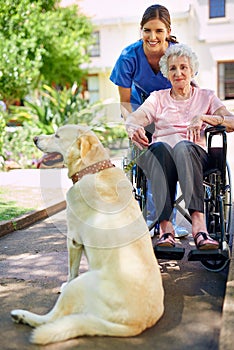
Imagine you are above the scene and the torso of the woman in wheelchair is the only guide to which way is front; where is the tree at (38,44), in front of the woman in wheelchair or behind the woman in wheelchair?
behind

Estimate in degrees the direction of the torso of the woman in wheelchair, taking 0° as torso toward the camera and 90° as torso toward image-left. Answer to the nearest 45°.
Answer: approximately 0°

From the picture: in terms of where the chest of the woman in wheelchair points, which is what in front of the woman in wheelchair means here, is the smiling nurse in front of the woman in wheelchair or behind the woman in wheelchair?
behind

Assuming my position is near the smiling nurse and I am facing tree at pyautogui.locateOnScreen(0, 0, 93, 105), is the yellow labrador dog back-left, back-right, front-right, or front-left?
back-left

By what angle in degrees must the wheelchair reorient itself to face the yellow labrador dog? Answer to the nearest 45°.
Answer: approximately 45° to its right

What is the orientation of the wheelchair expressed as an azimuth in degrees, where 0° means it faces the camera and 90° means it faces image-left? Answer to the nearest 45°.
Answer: approximately 0°

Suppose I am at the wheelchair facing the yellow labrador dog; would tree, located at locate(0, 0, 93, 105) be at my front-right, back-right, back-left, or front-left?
back-right

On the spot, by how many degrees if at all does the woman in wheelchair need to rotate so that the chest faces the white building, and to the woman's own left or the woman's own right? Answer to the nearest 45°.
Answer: approximately 180°

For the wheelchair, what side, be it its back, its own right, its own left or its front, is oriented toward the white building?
back
